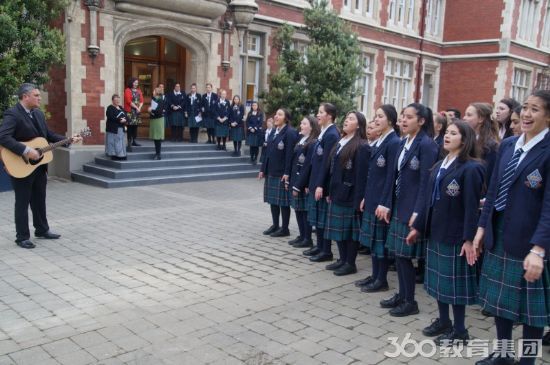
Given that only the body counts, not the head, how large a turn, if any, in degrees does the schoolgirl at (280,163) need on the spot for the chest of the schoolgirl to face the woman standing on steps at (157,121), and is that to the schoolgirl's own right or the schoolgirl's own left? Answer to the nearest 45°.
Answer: approximately 90° to the schoolgirl's own right

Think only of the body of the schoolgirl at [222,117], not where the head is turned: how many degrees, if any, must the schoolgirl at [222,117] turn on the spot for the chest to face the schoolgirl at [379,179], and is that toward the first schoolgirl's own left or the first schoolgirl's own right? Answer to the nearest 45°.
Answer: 0° — they already face them

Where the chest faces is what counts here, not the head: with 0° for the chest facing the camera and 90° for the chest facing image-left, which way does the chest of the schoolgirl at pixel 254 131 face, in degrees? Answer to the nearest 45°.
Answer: approximately 0°

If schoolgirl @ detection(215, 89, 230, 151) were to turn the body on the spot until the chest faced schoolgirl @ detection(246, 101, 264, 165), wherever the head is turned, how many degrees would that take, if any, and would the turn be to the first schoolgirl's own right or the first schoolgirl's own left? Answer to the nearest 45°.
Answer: approximately 90° to the first schoolgirl's own left

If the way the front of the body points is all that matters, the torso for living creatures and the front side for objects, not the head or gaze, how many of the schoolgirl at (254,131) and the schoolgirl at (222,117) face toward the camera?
2

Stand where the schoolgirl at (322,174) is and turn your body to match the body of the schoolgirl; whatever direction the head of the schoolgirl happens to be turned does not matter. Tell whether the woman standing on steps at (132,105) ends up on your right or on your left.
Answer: on your right

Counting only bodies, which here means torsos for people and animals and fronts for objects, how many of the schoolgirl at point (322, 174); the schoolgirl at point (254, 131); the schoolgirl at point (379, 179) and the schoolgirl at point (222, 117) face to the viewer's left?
2

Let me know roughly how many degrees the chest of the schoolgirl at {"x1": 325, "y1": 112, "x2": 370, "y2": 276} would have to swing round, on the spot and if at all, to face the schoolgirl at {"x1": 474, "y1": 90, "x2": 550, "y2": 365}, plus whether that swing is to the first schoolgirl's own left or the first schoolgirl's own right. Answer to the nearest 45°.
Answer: approximately 90° to the first schoolgirl's own left

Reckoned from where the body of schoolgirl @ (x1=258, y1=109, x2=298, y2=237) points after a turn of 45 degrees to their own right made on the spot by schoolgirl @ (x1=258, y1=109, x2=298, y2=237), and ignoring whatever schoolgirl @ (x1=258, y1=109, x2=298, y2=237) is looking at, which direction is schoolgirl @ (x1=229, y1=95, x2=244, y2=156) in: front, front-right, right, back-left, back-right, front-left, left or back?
right

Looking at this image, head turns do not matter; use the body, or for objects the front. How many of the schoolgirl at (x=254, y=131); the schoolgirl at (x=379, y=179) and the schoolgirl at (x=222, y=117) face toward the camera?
2

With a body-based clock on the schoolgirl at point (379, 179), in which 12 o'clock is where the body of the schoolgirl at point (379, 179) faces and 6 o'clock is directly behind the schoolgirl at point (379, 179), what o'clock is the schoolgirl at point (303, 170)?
the schoolgirl at point (303, 170) is roughly at 2 o'clock from the schoolgirl at point (379, 179).

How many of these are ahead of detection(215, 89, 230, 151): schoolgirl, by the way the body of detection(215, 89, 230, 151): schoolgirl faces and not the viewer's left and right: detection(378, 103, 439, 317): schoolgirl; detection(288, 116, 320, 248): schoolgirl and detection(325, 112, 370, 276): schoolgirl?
3

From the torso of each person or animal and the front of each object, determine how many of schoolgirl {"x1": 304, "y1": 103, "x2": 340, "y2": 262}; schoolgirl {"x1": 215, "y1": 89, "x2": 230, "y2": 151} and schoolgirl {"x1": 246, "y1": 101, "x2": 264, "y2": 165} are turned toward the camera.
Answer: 2
